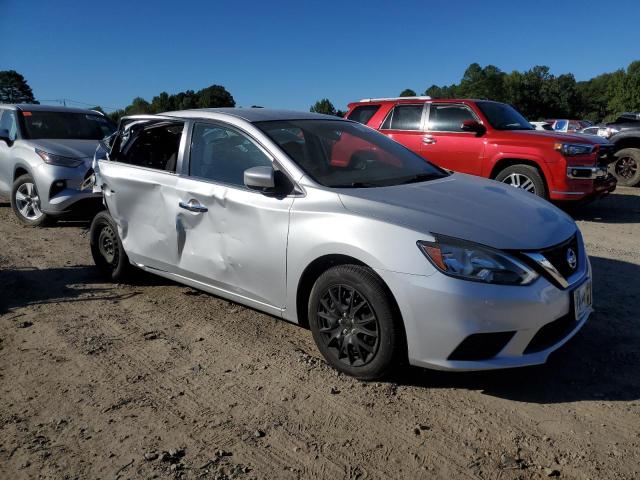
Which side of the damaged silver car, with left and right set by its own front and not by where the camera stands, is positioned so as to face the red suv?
left

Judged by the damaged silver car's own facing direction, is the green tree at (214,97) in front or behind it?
behind

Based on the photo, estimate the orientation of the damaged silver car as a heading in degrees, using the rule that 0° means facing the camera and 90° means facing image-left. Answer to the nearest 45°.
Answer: approximately 315°

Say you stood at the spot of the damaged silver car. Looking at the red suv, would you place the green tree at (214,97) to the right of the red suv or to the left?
left
